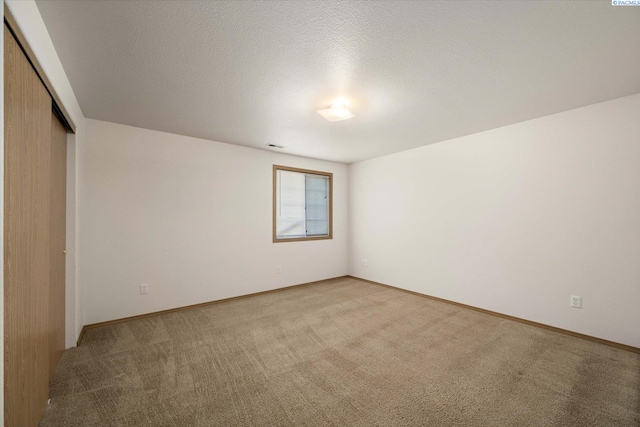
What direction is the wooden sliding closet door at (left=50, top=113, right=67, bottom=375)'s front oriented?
to the viewer's right

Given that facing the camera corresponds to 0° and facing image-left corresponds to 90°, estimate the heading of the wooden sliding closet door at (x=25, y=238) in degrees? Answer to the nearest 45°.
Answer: approximately 270°

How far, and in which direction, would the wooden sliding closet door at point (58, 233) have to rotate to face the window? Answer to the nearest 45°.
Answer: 0° — it already faces it

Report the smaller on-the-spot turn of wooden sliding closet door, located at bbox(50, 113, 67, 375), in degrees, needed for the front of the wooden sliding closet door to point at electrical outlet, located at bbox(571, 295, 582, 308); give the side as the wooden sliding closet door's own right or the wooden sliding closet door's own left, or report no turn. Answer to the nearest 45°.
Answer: approximately 45° to the wooden sliding closet door's own right
